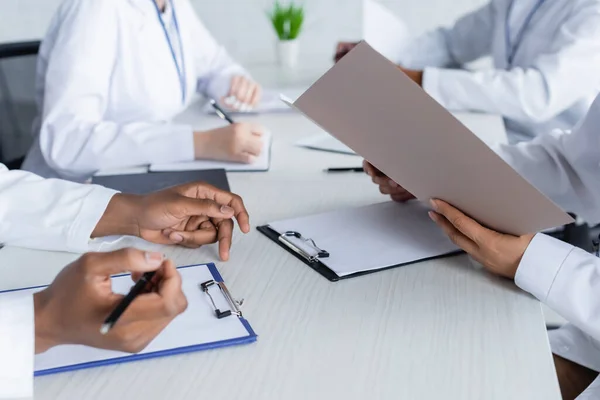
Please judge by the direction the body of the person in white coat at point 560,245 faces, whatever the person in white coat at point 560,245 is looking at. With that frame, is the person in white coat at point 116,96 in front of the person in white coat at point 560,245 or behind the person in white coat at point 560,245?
in front

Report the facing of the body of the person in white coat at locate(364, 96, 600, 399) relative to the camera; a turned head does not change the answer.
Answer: to the viewer's left

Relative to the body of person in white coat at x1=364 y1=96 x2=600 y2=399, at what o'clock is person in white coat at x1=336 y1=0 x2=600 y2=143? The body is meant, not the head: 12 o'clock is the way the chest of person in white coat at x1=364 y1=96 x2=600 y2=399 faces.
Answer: person in white coat at x1=336 y1=0 x2=600 y2=143 is roughly at 3 o'clock from person in white coat at x1=364 y1=96 x2=600 y2=399.

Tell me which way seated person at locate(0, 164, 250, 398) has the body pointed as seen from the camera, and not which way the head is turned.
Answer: to the viewer's right

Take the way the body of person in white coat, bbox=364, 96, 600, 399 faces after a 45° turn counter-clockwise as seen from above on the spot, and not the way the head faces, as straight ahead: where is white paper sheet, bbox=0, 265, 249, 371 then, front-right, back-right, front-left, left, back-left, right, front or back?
front

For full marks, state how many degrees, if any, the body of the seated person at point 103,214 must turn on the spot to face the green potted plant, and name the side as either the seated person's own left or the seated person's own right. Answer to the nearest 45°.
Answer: approximately 45° to the seated person's own left

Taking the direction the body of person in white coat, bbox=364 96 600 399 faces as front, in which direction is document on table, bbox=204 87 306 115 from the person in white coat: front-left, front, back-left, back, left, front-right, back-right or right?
front-right

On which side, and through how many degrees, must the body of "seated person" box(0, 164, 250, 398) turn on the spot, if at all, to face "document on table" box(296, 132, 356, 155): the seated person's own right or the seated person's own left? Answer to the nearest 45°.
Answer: approximately 45° to the seated person's own left

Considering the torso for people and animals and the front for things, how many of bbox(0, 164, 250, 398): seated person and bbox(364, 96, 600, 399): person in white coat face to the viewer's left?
1
